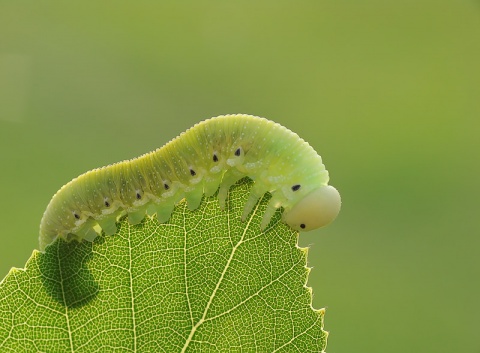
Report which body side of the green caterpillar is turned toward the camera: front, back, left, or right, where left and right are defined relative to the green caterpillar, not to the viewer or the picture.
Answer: right
